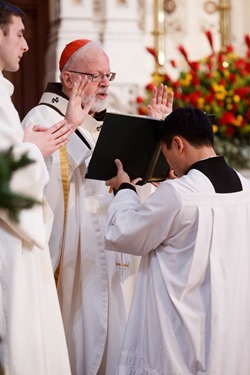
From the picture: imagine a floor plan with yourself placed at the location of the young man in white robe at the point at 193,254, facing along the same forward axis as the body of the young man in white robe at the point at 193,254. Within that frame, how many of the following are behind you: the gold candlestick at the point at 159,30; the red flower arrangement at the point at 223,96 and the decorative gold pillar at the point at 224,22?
0

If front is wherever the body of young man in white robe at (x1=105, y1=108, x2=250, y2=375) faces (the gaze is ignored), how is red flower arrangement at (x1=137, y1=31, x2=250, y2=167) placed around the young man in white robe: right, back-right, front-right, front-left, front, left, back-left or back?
front-right

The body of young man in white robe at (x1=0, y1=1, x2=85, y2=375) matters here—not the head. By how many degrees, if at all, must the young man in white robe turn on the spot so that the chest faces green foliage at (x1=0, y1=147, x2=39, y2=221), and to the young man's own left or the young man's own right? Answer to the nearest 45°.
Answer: approximately 90° to the young man's own right

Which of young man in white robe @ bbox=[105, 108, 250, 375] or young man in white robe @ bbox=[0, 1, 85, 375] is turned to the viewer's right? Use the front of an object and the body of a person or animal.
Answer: young man in white robe @ bbox=[0, 1, 85, 375]

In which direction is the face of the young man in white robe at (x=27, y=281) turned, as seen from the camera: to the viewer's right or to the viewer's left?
to the viewer's right

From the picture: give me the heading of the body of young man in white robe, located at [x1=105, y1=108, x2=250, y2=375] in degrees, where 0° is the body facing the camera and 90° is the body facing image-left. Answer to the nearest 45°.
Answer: approximately 135°

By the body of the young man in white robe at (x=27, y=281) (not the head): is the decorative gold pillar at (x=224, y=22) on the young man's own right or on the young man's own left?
on the young man's own left

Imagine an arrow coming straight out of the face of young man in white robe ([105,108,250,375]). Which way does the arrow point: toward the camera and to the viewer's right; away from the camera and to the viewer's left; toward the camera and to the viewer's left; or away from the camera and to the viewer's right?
away from the camera and to the viewer's left

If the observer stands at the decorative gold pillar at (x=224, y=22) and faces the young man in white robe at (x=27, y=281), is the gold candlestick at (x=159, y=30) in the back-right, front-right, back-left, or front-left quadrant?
front-right

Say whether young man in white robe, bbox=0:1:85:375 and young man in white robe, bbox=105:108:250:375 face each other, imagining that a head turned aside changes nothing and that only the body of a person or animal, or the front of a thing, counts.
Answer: no

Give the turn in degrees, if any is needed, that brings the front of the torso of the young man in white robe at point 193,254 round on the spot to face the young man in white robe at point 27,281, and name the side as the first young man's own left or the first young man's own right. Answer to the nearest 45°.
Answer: approximately 45° to the first young man's own left

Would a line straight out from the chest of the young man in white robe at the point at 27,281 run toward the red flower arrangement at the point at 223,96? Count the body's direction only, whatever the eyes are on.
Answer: no

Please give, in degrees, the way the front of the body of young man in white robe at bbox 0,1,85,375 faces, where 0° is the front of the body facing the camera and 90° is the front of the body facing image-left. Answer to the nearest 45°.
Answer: approximately 270°

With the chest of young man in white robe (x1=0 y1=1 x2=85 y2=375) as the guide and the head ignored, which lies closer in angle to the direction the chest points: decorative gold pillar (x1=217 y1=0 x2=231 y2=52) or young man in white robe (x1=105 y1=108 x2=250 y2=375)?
the young man in white robe

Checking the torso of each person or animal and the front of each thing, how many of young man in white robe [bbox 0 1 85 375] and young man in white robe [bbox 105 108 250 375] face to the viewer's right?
1

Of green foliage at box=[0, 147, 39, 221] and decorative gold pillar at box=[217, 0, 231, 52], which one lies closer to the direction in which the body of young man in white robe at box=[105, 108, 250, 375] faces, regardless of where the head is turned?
the decorative gold pillar
